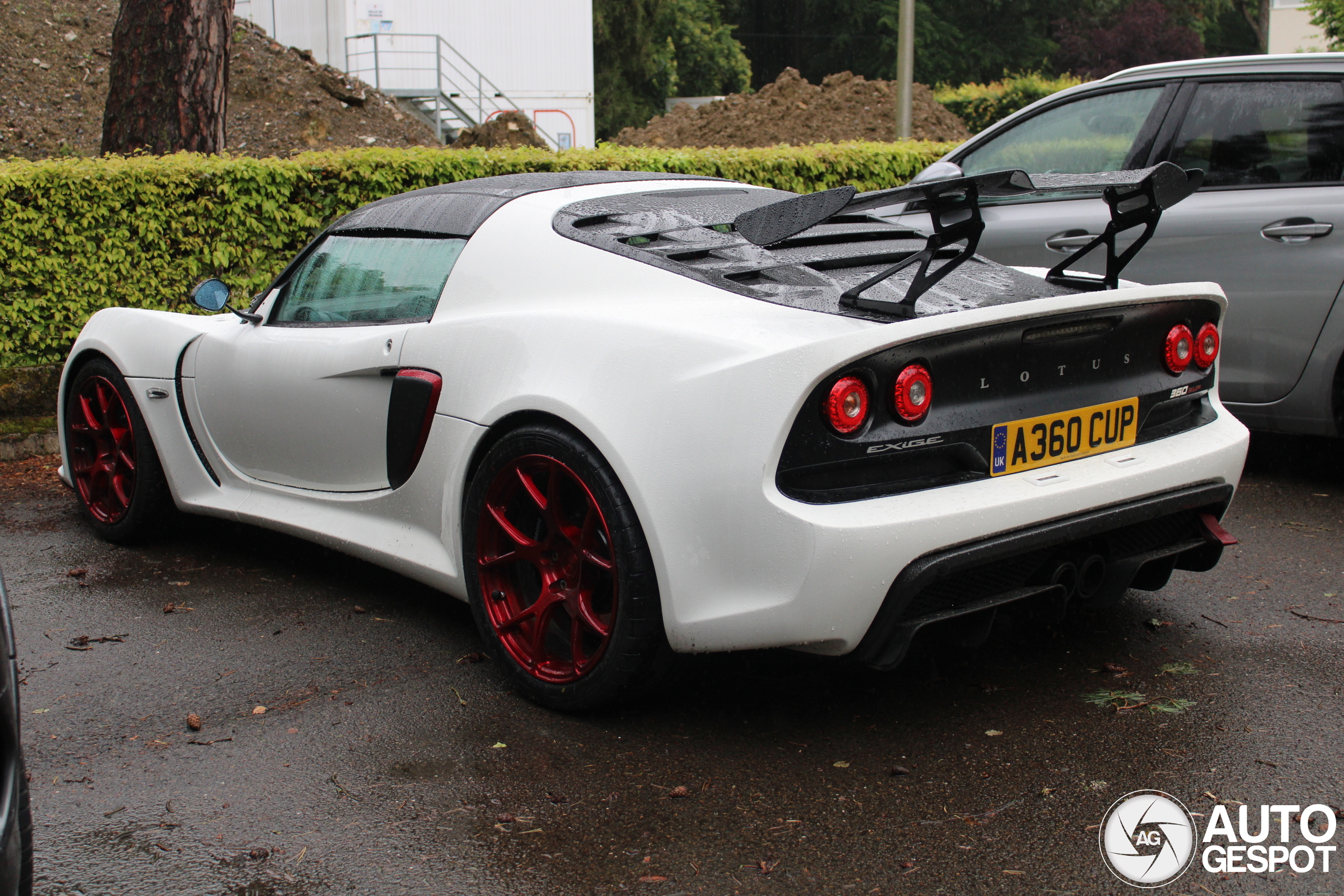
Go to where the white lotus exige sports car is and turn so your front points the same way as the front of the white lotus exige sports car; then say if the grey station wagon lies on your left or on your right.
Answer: on your right

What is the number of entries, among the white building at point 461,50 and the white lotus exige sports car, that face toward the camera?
1

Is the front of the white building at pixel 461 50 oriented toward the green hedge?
yes

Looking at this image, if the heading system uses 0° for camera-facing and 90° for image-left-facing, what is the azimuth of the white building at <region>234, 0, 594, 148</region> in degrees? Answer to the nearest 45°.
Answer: approximately 0°

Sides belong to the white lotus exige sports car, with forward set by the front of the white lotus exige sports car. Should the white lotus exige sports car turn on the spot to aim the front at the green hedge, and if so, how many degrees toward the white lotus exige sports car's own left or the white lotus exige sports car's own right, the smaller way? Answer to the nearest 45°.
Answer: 0° — it already faces it

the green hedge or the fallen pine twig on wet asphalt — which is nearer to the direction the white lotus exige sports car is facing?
the green hedge

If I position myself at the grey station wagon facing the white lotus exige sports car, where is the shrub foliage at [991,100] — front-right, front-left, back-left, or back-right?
back-right

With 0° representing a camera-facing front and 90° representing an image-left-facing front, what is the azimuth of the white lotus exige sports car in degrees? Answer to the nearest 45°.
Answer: approximately 135°
